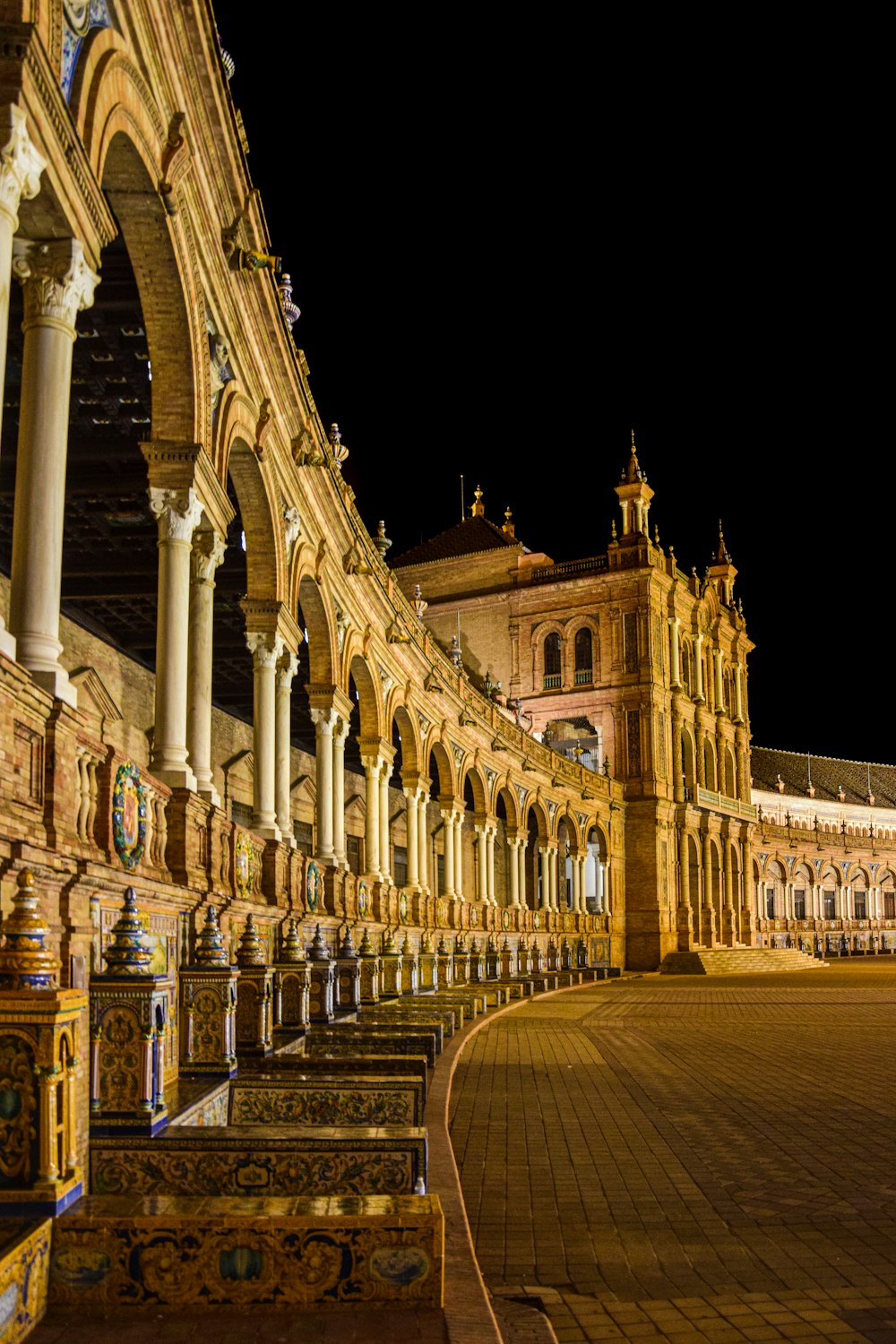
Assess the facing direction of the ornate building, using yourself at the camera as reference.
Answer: facing the viewer and to the right of the viewer
